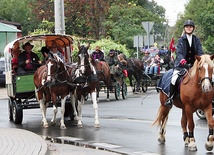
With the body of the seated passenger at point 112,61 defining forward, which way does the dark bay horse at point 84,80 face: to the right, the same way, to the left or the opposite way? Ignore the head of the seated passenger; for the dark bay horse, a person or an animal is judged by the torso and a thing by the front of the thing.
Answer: the same way

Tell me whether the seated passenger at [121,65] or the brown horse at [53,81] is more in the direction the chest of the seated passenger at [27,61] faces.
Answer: the brown horse

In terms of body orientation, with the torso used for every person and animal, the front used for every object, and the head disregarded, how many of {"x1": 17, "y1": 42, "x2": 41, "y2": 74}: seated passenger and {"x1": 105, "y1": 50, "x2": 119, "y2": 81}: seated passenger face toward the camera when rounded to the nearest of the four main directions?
2

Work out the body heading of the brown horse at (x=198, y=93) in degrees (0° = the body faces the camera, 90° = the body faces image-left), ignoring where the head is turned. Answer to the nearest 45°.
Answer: approximately 315°

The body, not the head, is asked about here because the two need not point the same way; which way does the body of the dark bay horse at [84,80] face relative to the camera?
toward the camera

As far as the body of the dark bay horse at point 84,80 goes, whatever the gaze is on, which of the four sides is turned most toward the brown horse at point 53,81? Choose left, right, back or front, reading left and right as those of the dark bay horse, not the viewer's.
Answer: right

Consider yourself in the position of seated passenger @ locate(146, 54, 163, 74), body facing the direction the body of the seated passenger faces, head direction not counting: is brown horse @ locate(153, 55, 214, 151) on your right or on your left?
on your left

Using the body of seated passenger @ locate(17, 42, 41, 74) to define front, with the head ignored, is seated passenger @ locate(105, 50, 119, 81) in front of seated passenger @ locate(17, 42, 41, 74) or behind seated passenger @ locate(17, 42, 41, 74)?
behind

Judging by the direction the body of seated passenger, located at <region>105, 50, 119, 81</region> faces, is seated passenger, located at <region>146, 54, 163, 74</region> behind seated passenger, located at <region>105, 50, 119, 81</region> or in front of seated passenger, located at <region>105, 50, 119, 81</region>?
behind

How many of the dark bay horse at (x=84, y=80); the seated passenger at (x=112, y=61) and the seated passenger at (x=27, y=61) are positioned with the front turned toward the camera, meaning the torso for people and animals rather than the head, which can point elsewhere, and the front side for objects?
3

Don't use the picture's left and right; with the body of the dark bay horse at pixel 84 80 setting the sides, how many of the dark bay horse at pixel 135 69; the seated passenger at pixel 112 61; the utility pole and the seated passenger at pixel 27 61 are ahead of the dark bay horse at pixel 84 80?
0

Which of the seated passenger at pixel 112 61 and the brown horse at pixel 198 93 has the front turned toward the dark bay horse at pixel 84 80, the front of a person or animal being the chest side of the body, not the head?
the seated passenger

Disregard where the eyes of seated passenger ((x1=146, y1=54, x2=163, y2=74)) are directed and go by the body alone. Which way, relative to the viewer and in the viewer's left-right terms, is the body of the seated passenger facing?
facing the viewer and to the left of the viewer
